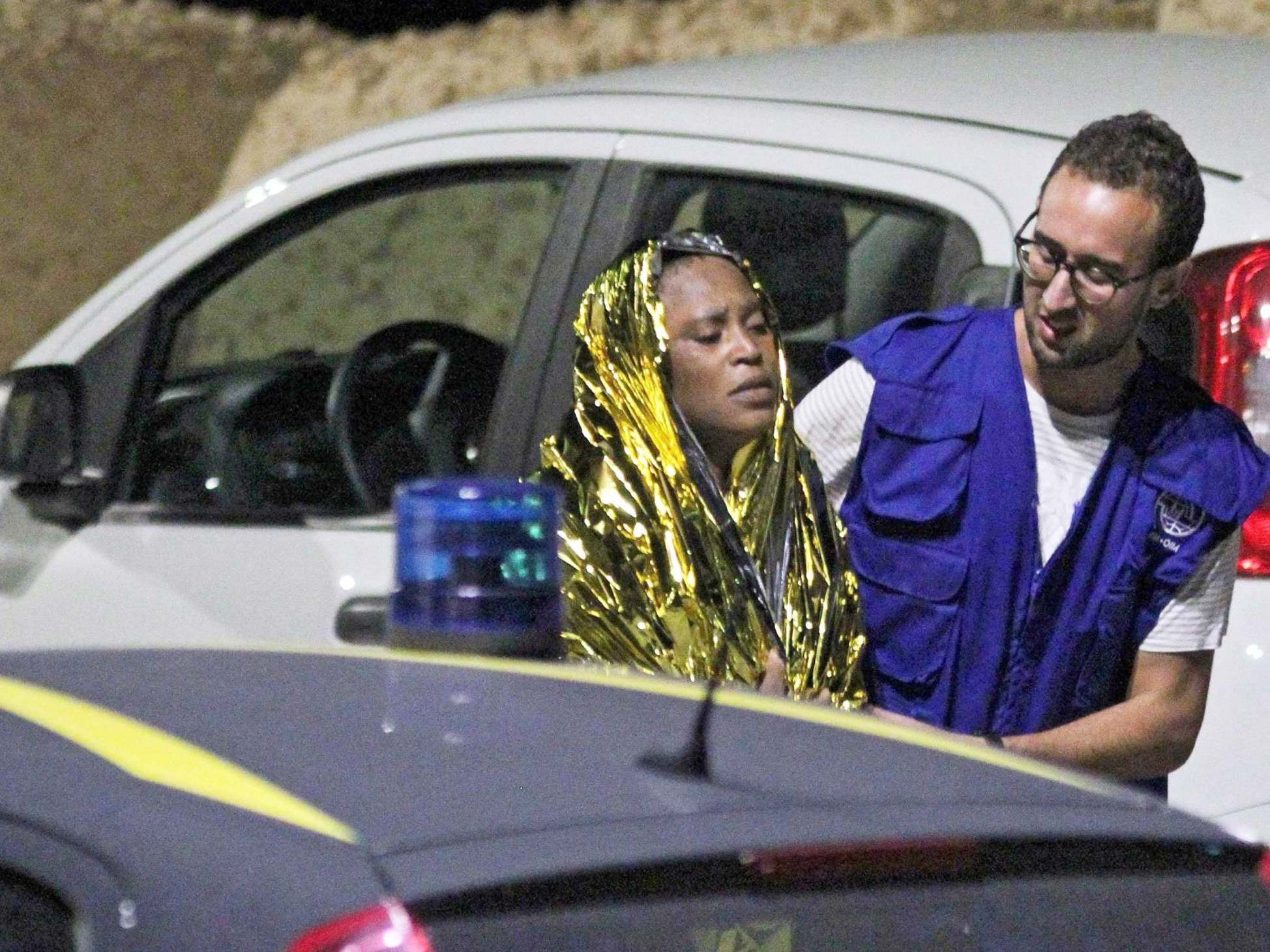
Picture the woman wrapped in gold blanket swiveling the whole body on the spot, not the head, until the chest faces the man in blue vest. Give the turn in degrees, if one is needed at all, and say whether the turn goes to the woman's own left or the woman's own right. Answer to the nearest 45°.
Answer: approximately 45° to the woman's own left

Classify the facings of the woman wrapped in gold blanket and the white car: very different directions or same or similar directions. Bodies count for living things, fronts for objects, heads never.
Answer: very different directions

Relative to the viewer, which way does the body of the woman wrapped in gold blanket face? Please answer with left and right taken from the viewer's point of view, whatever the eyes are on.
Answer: facing the viewer and to the right of the viewer

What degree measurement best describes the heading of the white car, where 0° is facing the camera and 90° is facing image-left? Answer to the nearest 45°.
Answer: approximately 135°

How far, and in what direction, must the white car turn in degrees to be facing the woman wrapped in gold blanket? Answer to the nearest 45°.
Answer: approximately 135° to its left

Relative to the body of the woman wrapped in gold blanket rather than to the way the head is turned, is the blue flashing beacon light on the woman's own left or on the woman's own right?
on the woman's own right

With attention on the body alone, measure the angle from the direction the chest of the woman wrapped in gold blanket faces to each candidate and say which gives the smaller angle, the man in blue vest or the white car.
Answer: the man in blue vest

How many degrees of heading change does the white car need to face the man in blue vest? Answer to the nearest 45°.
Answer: approximately 180°
